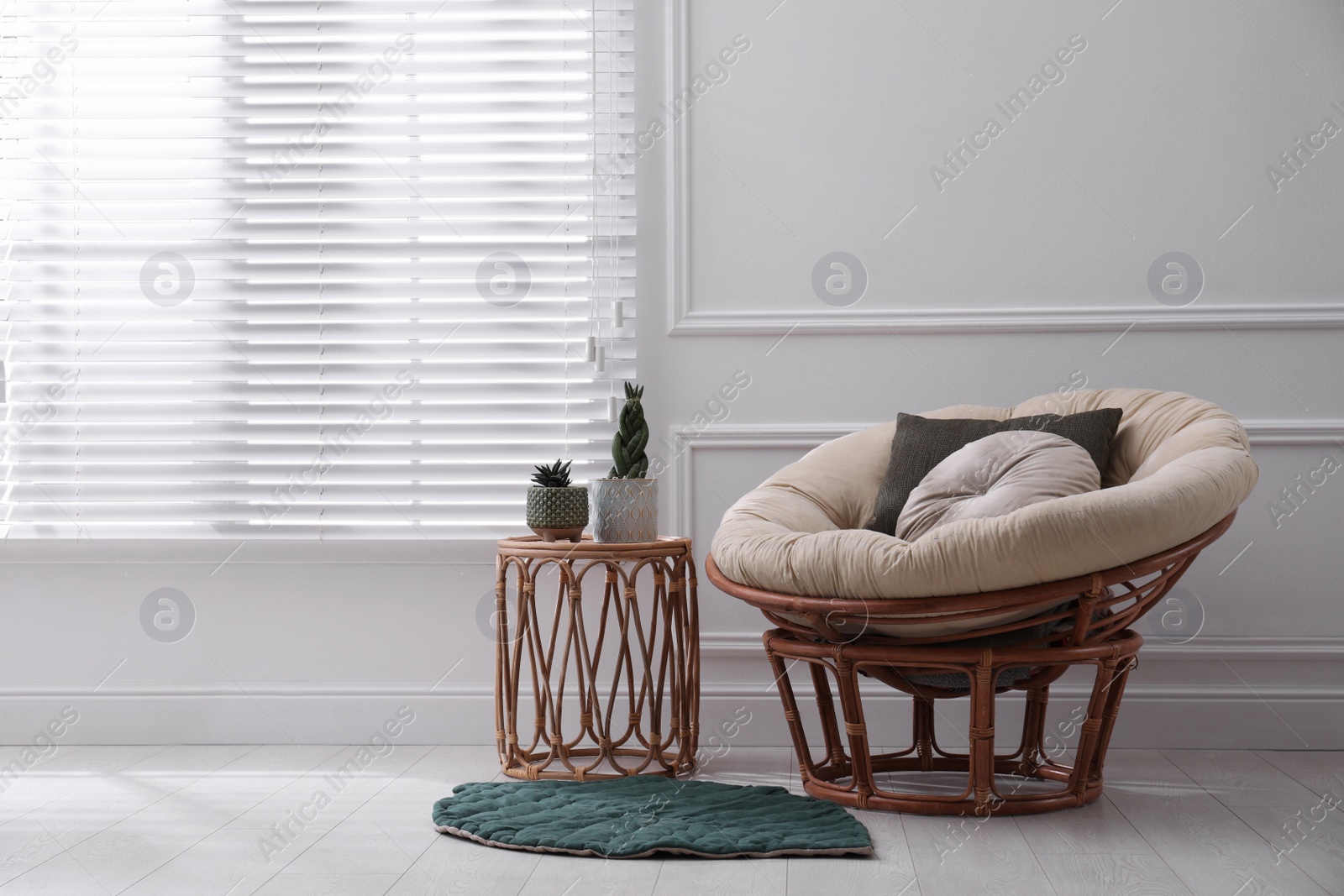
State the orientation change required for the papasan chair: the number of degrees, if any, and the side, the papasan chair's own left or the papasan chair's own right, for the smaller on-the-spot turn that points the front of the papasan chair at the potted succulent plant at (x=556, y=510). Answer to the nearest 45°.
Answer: approximately 45° to the papasan chair's own right

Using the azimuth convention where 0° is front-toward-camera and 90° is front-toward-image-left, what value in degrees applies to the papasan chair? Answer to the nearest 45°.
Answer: approximately 45°

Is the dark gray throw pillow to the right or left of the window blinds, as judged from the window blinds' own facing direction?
on its left

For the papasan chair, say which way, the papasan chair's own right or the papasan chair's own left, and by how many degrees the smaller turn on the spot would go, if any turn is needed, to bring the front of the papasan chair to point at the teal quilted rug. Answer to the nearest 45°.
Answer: approximately 45° to the papasan chair's own right

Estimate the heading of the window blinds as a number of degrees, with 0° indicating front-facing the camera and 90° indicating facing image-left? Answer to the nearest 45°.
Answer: approximately 0°

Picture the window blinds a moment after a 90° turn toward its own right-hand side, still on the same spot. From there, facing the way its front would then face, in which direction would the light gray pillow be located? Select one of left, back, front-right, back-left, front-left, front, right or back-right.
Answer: back-left

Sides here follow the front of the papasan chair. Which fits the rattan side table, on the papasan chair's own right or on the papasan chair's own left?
on the papasan chair's own right
